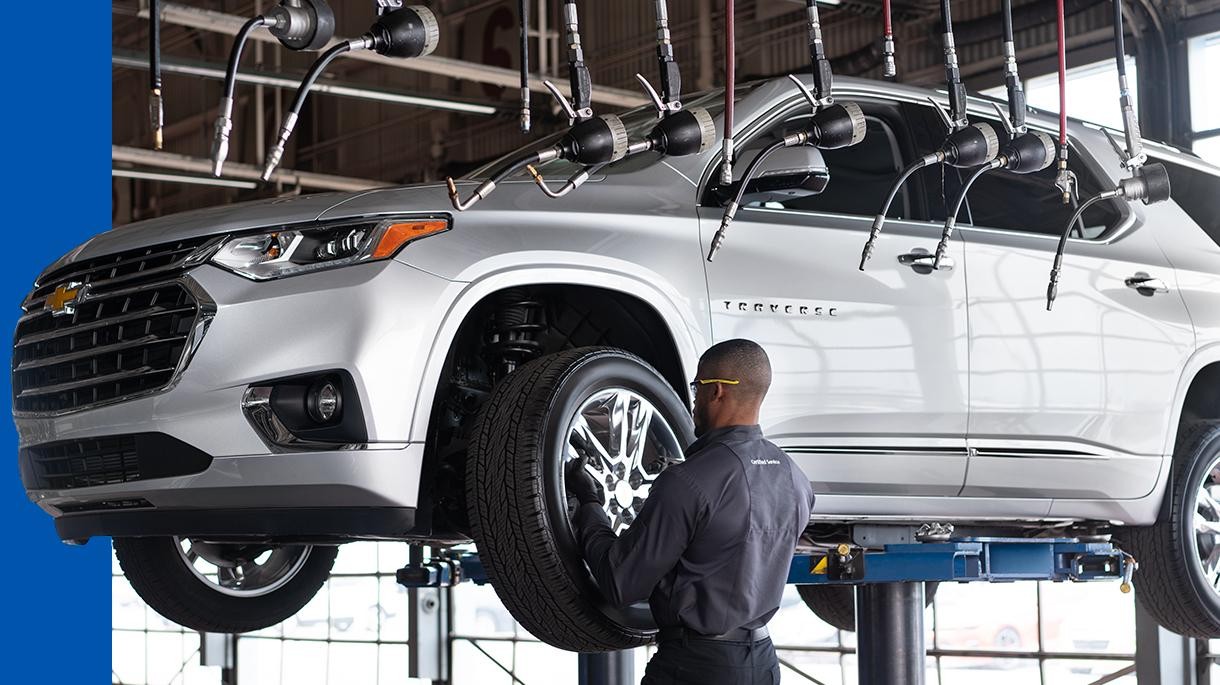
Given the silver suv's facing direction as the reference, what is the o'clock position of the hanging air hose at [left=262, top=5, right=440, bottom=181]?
The hanging air hose is roughly at 11 o'clock from the silver suv.

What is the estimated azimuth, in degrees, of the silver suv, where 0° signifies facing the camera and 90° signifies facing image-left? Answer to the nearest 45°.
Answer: approximately 45°

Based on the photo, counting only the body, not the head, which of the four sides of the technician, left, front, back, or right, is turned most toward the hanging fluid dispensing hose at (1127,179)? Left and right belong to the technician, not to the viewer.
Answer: right

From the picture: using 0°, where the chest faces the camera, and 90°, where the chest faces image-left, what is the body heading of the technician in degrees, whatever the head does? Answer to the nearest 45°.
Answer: approximately 135°

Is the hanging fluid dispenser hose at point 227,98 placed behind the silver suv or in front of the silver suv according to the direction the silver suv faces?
in front

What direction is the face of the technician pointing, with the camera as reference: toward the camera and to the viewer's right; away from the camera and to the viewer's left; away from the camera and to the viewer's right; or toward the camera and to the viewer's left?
away from the camera and to the viewer's left

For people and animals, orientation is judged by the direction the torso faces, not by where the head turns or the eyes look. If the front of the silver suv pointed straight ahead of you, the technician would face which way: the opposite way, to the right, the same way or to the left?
to the right

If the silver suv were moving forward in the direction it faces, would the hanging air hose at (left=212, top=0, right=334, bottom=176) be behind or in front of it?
in front
